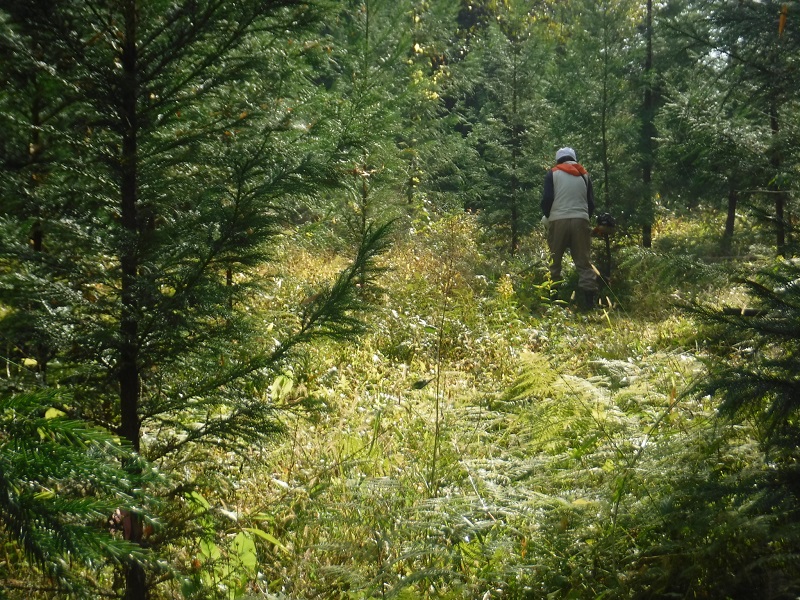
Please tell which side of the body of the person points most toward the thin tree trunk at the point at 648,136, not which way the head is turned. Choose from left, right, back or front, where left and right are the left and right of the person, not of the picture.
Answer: front

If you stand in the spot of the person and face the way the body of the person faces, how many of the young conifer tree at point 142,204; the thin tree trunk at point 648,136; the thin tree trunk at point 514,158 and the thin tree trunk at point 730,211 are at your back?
1

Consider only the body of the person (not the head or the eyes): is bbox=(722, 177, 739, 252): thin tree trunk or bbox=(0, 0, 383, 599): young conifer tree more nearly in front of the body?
the thin tree trunk

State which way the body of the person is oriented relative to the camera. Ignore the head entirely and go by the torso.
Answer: away from the camera

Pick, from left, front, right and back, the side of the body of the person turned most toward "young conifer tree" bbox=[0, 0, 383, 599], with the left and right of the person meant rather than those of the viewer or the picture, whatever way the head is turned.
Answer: back

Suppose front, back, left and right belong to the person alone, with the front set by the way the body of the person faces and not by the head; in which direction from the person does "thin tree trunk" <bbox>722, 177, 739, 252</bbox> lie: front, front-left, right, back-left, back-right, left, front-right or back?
front-right

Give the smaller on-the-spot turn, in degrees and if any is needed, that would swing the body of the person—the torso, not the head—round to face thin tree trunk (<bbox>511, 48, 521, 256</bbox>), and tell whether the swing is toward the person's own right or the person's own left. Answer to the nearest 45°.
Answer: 0° — they already face it

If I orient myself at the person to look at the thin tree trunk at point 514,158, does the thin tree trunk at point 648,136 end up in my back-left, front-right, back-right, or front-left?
front-right

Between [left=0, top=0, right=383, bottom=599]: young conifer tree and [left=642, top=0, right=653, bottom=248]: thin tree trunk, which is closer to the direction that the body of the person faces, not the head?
the thin tree trunk

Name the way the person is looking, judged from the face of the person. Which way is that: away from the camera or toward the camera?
away from the camera
